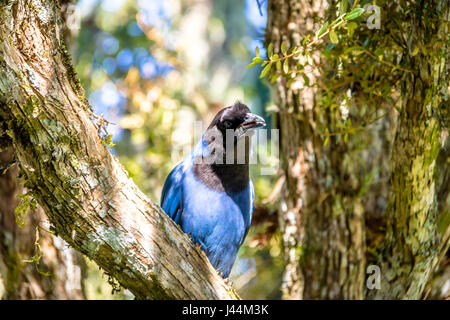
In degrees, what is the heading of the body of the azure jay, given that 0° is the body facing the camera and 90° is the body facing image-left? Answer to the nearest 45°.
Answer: approximately 315°

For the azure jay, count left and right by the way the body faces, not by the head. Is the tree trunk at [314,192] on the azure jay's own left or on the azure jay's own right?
on the azure jay's own left

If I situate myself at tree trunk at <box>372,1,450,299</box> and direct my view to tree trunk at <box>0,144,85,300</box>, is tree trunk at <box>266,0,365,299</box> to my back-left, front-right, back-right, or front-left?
front-right

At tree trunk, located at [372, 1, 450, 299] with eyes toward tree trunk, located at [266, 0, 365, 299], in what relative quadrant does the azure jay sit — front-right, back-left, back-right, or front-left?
front-left

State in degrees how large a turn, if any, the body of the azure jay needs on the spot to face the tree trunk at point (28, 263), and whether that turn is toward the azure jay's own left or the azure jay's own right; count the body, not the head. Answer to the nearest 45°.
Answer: approximately 135° to the azure jay's own right
